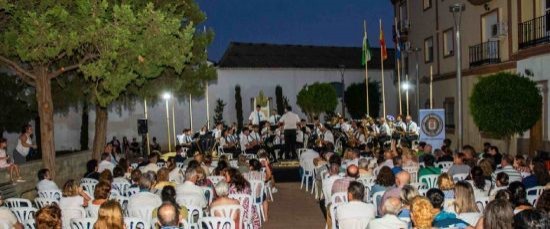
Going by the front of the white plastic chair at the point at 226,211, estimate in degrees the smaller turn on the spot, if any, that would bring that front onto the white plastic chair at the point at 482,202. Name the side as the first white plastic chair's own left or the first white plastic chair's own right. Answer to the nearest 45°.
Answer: approximately 90° to the first white plastic chair's own right

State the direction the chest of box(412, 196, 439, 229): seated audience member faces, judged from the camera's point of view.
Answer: away from the camera

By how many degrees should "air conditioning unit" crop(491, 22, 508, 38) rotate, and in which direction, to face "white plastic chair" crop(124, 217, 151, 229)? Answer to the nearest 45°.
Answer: approximately 45° to its left

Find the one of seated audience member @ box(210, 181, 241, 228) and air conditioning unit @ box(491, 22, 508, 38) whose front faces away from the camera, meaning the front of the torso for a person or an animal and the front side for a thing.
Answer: the seated audience member

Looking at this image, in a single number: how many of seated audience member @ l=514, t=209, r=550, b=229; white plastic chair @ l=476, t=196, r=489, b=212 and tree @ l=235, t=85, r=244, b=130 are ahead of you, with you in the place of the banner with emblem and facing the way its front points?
2

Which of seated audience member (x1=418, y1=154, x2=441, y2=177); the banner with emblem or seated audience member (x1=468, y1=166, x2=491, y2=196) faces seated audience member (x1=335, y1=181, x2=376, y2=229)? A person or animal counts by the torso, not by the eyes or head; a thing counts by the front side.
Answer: the banner with emblem

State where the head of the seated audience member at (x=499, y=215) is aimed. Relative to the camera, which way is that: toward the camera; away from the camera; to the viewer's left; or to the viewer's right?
away from the camera

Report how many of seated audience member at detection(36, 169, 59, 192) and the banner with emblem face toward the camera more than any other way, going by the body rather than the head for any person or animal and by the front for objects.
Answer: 1

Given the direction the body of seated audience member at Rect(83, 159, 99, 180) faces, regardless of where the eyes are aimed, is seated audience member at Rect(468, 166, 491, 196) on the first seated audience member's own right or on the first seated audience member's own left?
on the first seated audience member's own right

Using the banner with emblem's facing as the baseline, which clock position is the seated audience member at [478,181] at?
The seated audience member is roughly at 12 o'clock from the banner with emblem.

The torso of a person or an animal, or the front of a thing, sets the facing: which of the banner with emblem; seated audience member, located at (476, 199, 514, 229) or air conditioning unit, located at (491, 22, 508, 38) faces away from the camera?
the seated audience member

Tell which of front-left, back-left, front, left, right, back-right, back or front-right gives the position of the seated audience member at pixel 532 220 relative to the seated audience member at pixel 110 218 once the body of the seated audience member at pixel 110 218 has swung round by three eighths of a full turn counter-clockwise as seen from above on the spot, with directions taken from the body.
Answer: left

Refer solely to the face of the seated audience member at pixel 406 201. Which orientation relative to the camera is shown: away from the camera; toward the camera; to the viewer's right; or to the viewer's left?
away from the camera

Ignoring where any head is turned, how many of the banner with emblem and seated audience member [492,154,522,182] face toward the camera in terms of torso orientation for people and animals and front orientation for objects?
1

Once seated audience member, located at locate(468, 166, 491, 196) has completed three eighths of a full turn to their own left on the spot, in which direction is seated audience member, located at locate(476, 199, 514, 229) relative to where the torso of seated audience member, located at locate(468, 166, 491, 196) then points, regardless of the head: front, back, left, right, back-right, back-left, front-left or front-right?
front
